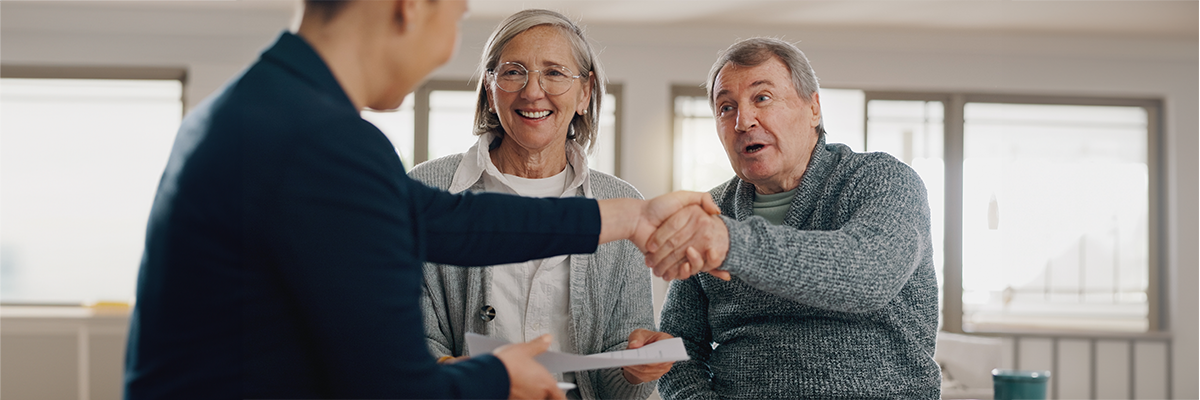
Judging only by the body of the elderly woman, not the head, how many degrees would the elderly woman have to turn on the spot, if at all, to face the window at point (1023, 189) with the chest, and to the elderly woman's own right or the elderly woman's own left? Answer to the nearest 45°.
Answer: approximately 135° to the elderly woman's own left

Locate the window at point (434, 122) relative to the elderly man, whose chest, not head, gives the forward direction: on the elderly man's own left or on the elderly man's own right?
on the elderly man's own right

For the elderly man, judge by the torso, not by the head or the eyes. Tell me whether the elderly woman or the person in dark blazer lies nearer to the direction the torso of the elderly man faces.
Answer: the person in dark blazer

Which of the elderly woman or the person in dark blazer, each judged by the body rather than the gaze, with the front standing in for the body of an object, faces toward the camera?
the elderly woman

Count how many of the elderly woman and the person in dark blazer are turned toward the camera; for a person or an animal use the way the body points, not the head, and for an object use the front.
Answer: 1

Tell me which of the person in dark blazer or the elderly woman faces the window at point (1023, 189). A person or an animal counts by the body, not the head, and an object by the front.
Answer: the person in dark blazer

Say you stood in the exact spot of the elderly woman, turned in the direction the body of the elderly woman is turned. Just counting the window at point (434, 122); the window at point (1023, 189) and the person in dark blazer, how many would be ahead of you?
1

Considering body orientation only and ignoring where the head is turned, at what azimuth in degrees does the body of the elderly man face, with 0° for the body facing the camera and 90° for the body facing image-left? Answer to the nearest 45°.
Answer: approximately 45°

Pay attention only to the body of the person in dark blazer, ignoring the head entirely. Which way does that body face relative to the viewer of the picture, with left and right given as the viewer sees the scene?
facing away from the viewer and to the right of the viewer

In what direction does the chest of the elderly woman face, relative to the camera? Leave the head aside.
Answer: toward the camera

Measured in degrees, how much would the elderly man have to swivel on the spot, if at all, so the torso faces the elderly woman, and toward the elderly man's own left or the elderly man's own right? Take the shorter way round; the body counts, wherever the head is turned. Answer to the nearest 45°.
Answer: approximately 45° to the elderly man's own right

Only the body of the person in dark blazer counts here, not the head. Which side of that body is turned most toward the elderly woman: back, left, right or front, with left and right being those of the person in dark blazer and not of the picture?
front

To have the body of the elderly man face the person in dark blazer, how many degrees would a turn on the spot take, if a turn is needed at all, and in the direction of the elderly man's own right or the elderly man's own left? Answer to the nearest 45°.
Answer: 0° — they already face them

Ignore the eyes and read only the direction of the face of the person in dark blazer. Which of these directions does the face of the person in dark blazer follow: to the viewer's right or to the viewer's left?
to the viewer's right

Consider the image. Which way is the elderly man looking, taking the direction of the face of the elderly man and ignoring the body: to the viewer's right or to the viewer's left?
to the viewer's left

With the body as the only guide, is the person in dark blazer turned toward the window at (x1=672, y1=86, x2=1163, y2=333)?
yes

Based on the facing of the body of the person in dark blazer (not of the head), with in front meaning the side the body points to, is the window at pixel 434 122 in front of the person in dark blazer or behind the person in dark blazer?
in front

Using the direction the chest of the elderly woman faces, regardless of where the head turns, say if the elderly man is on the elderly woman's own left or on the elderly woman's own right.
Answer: on the elderly woman's own left
